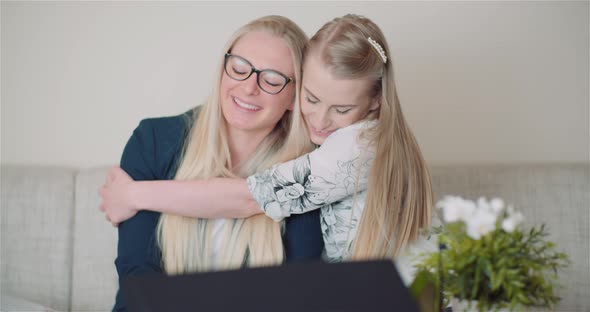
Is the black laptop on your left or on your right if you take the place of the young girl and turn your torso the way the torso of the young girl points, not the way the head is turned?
on your left

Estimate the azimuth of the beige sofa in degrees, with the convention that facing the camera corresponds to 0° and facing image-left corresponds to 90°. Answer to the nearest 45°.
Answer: approximately 0°

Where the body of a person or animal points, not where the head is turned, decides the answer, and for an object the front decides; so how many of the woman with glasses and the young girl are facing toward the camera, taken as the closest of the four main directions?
1

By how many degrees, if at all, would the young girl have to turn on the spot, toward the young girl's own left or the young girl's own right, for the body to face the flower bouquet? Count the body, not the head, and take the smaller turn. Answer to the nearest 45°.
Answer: approximately 90° to the young girl's own left

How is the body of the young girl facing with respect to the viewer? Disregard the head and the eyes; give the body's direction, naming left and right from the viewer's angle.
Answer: facing to the left of the viewer
